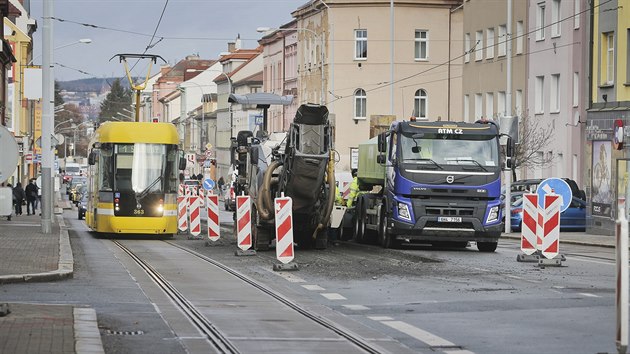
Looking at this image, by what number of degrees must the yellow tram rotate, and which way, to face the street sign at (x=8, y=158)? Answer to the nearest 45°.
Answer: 0° — it already faces it

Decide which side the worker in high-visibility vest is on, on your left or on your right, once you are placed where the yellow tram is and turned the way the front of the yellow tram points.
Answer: on your left
